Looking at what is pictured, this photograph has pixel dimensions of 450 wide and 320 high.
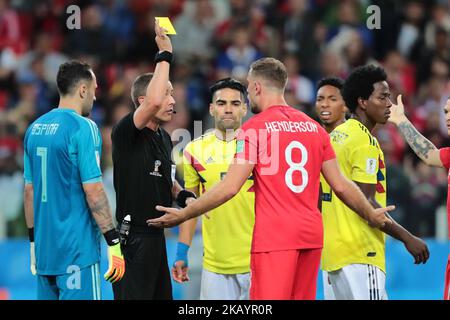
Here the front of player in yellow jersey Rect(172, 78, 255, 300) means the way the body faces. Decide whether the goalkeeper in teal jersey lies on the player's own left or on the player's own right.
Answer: on the player's own right

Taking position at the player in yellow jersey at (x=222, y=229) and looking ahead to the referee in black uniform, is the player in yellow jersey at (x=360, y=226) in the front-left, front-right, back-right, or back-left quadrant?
back-left

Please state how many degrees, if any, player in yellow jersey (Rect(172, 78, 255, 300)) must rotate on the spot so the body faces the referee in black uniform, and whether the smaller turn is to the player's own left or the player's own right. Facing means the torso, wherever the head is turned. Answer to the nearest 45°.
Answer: approximately 45° to the player's own right

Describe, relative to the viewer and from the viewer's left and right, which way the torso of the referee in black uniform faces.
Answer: facing the viewer and to the right of the viewer

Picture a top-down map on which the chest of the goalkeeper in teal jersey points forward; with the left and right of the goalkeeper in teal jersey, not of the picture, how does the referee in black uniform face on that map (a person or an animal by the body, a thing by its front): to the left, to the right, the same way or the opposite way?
to the right

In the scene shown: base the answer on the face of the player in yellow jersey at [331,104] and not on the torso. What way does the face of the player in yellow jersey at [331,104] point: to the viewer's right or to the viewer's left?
to the viewer's left

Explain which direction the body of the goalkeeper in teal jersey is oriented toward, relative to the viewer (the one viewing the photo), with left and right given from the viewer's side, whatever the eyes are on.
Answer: facing away from the viewer and to the right of the viewer

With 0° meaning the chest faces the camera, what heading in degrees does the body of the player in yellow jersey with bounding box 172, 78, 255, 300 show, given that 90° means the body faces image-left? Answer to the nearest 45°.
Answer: approximately 0°

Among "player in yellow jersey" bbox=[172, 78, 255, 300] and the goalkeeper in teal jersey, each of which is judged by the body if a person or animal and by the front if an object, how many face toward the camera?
1

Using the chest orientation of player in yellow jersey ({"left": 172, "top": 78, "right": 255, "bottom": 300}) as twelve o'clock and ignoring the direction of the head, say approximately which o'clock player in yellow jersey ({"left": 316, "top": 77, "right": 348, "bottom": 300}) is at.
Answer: player in yellow jersey ({"left": 316, "top": 77, "right": 348, "bottom": 300}) is roughly at 8 o'clock from player in yellow jersey ({"left": 172, "top": 78, "right": 255, "bottom": 300}).

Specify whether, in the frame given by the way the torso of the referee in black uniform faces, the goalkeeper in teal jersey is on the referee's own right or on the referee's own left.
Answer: on the referee's own right
